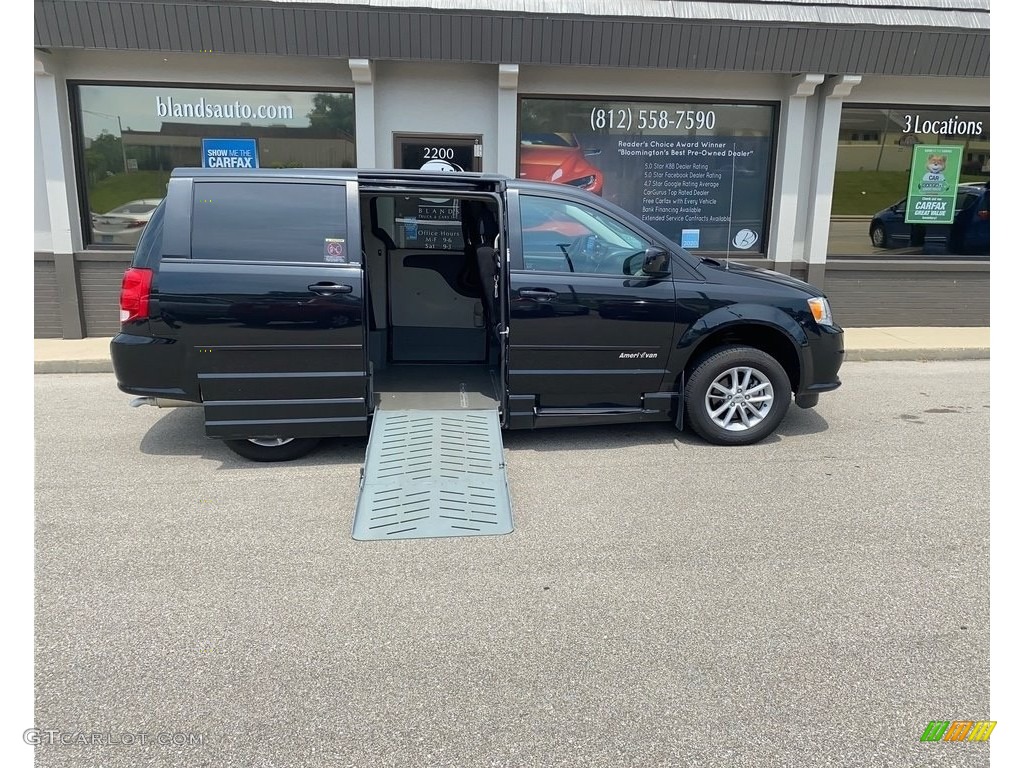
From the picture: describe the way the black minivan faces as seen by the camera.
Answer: facing to the right of the viewer

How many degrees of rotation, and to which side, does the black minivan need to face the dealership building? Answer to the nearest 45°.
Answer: approximately 90° to its left

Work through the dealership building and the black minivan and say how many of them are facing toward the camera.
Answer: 1

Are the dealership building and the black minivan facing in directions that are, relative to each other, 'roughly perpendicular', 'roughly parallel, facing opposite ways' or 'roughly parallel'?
roughly perpendicular

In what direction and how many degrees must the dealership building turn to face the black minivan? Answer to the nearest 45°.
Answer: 0° — it already faces it
